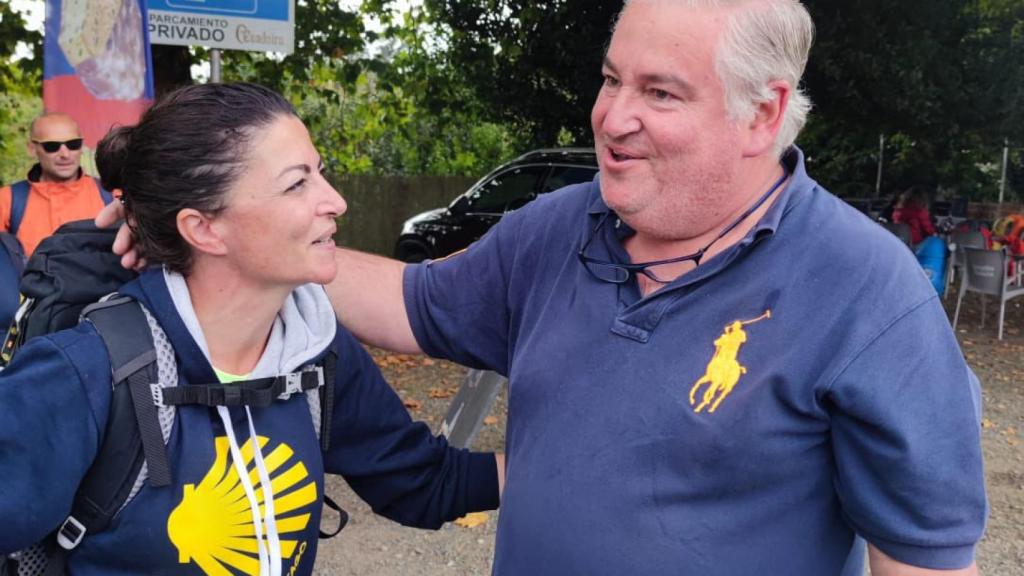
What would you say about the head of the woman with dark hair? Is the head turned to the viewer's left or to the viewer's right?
to the viewer's right

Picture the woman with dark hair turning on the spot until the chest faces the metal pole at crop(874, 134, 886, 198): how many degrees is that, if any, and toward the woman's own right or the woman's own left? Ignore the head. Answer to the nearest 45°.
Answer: approximately 90° to the woman's own left

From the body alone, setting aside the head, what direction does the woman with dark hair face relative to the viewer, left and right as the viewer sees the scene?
facing the viewer and to the right of the viewer

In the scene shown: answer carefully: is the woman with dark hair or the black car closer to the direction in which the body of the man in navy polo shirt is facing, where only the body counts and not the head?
the woman with dark hair

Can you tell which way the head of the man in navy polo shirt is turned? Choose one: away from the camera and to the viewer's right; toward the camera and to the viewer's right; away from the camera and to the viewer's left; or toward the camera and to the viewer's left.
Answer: toward the camera and to the viewer's left

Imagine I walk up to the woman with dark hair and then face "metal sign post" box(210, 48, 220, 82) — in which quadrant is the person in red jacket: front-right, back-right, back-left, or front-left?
front-right

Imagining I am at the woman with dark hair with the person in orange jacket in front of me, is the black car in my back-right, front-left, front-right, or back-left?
front-right

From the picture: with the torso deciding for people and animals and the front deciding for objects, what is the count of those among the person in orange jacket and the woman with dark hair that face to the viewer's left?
0

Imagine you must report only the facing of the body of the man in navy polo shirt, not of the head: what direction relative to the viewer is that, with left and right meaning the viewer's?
facing the viewer and to the left of the viewer

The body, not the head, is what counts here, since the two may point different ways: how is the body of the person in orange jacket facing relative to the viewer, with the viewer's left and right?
facing the viewer

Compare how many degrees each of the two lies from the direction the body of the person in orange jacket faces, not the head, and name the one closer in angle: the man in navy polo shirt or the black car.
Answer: the man in navy polo shirt

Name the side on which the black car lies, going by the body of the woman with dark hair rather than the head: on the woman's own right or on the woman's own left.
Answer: on the woman's own left

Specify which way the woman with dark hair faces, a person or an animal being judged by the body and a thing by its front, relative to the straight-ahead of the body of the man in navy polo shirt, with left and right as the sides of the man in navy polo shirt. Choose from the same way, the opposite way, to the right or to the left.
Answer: to the left

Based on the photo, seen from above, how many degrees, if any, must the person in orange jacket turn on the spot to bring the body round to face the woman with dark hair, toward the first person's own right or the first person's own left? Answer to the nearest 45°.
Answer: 0° — they already face them
